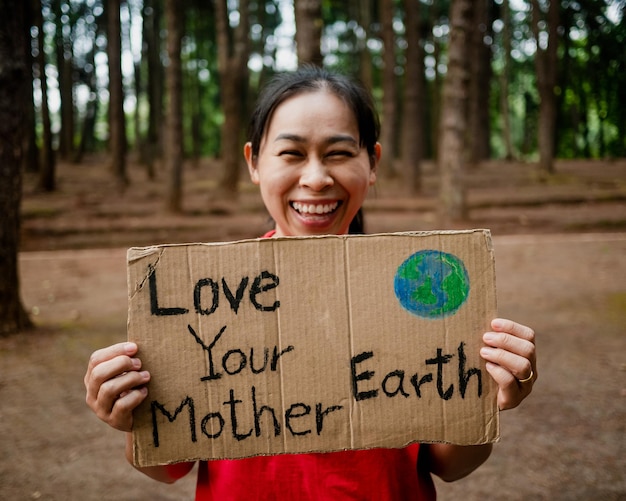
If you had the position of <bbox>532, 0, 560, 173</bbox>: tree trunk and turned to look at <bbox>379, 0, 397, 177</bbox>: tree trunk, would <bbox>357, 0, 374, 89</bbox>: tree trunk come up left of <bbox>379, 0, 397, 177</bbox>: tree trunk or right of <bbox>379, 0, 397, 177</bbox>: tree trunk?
right

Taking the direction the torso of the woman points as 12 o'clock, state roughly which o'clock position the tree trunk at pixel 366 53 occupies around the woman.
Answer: The tree trunk is roughly at 6 o'clock from the woman.

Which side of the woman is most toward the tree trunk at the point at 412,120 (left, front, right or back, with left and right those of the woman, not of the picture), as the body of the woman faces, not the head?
back

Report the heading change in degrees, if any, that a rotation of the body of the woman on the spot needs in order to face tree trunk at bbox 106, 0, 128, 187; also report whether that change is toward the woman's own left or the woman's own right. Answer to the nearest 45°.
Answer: approximately 180°

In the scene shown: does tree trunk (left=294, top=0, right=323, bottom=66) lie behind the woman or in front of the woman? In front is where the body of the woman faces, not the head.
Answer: behind

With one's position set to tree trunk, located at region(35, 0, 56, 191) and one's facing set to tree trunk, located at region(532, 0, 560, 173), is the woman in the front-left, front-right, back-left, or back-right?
front-right

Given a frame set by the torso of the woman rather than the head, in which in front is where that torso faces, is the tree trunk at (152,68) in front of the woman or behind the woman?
behind

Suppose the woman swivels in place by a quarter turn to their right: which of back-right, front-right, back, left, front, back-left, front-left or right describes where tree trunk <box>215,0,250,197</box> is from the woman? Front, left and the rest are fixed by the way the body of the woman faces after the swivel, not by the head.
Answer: right

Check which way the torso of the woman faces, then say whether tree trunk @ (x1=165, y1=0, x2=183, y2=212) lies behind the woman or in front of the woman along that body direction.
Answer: behind

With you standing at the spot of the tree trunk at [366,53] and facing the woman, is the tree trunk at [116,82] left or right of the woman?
right

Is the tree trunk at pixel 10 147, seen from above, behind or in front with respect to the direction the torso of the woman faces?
behind

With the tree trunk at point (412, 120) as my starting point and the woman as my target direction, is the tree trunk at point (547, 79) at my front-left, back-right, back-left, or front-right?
back-left

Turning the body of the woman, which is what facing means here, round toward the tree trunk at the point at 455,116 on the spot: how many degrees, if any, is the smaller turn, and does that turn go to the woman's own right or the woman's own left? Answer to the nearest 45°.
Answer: approximately 180°

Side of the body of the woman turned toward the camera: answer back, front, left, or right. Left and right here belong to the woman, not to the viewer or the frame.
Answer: front

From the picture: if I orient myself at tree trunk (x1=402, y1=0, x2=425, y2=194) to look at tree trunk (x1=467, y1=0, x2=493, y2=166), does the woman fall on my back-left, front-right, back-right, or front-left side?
back-right
